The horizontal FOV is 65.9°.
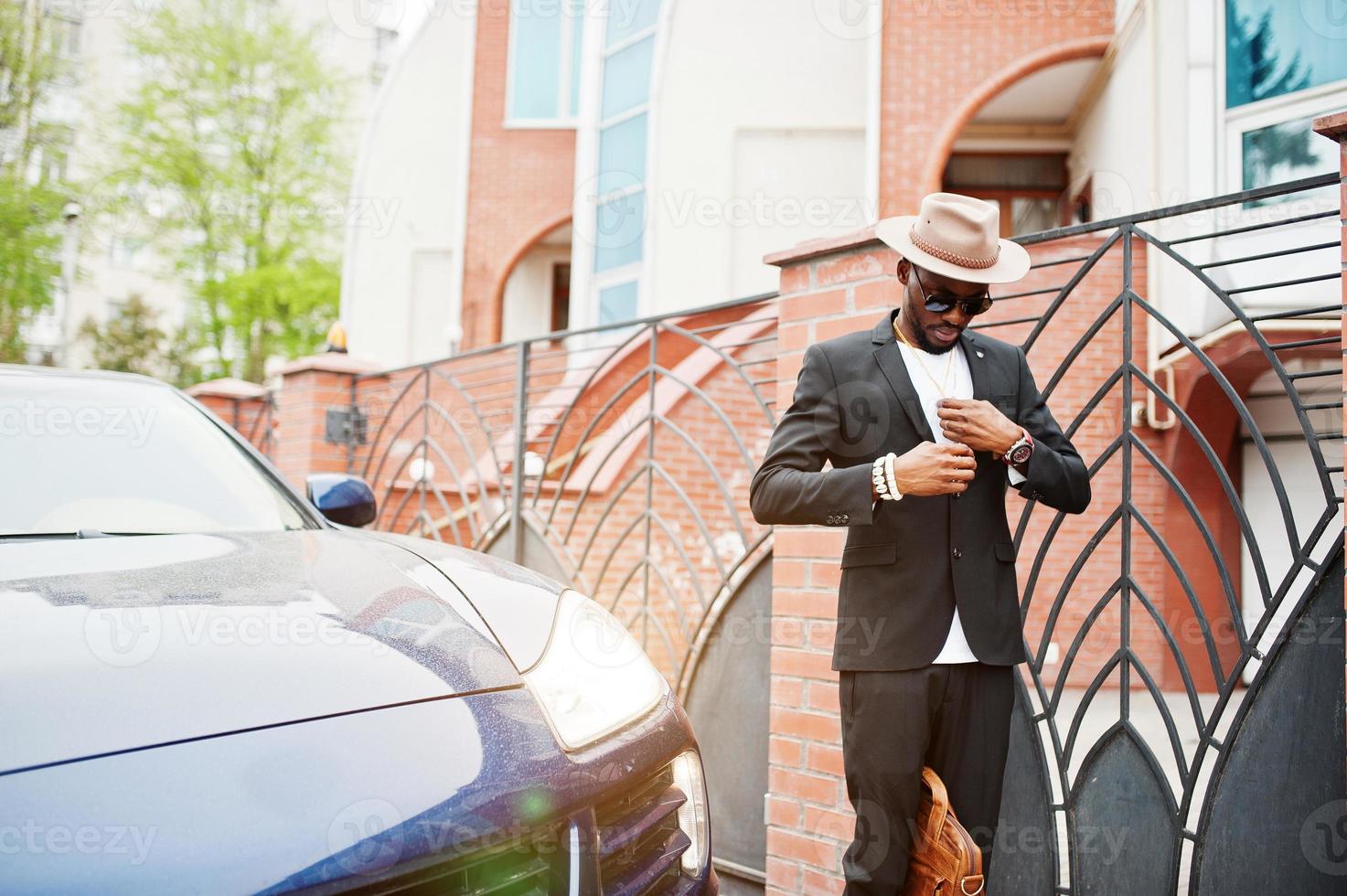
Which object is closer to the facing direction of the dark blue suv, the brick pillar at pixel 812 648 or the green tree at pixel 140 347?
the brick pillar

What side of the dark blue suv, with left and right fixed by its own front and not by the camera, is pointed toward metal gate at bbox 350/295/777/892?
left

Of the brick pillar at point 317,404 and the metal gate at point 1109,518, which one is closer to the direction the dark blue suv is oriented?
the metal gate

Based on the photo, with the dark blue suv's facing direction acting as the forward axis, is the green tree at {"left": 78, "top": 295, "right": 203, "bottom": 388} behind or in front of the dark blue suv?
behind

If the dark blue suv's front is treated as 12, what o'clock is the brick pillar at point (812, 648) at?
The brick pillar is roughly at 9 o'clock from the dark blue suv.

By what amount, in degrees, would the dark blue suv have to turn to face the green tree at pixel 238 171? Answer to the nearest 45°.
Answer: approximately 135° to its left

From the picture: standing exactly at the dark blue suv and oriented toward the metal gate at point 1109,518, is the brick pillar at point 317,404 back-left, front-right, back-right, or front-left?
front-left

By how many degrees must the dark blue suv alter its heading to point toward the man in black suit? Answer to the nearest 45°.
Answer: approximately 45° to its left

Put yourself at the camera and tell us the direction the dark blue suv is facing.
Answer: facing the viewer and to the right of the viewer

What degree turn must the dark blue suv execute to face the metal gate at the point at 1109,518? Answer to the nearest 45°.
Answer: approximately 90° to its left

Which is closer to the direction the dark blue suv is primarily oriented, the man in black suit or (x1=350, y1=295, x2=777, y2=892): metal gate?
the man in black suit

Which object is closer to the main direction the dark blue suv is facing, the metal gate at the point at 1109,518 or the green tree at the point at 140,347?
the metal gate
